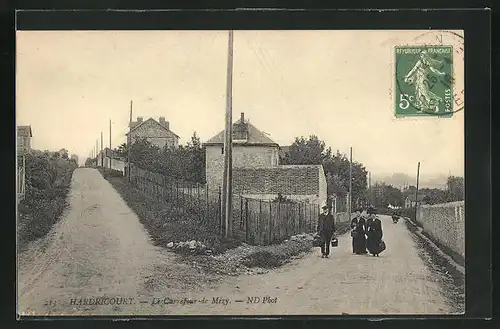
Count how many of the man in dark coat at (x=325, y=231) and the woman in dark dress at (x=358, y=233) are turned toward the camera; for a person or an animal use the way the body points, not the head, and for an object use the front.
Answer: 2

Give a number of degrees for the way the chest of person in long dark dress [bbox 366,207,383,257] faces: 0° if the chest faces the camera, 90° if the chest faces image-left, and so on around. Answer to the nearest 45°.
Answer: approximately 0°

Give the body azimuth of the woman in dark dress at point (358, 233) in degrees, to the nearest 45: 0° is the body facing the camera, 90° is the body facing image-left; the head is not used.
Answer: approximately 0°

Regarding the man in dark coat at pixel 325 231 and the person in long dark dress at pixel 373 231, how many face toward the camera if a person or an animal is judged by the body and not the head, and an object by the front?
2
